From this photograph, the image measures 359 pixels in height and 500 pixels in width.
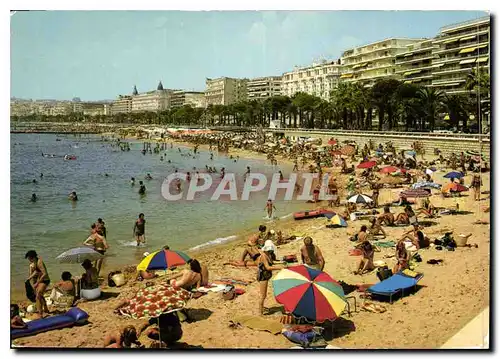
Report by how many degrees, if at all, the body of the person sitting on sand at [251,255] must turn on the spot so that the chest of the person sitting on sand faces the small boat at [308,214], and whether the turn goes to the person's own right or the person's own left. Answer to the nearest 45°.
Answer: approximately 90° to the person's own right

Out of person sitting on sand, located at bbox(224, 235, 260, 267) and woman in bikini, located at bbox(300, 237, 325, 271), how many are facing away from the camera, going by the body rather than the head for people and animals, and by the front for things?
1

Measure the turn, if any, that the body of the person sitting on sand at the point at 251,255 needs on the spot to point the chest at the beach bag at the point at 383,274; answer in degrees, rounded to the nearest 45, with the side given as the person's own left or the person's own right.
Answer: approximately 135° to the person's own left

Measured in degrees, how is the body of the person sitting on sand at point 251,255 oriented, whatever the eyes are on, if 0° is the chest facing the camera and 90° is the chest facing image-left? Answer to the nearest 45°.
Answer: approximately 90°

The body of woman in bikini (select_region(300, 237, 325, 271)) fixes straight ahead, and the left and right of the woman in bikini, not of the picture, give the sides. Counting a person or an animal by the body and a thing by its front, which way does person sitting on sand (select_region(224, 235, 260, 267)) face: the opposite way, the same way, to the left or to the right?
to the left

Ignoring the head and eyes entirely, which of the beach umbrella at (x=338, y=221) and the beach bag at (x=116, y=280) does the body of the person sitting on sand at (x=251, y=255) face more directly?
the beach bag

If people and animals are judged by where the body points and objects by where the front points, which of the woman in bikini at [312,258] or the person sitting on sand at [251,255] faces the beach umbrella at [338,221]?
the woman in bikini

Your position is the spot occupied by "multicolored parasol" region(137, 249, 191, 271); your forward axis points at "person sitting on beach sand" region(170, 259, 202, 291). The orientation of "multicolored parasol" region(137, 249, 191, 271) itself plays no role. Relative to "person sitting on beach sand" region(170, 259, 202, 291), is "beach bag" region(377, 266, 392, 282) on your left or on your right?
left

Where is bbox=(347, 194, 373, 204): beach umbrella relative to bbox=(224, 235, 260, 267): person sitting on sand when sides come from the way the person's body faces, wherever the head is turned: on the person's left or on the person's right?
on the person's right

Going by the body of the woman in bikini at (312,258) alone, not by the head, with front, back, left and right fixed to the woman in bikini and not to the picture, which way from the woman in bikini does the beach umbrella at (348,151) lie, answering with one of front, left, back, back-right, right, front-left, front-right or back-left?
front

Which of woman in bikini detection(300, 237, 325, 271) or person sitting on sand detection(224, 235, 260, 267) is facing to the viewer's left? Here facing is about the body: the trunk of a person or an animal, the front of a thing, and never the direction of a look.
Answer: the person sitting on sand

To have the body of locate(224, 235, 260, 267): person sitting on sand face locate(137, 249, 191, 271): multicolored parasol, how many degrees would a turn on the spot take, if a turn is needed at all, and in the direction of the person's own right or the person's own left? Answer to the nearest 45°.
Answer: approximately 45° to the person's own left
